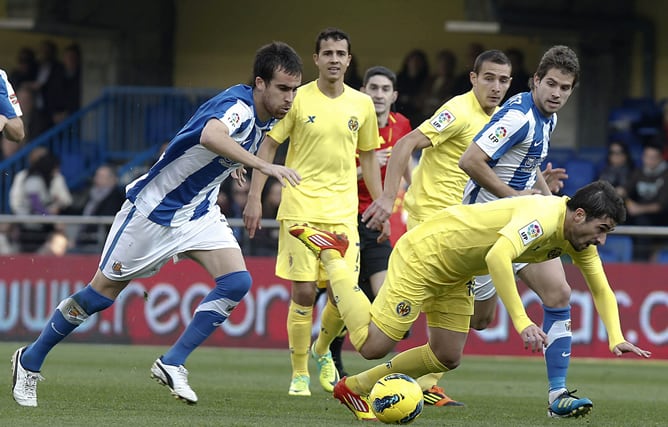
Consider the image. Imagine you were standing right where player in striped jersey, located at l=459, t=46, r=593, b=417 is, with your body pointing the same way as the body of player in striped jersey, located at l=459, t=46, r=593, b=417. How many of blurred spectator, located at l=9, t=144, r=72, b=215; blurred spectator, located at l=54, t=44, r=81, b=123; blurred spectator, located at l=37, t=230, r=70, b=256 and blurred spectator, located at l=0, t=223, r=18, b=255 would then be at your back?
4

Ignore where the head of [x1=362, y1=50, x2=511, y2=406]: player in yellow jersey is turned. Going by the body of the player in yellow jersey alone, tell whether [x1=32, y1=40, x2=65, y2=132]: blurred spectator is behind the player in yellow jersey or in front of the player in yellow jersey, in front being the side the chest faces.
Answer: behind

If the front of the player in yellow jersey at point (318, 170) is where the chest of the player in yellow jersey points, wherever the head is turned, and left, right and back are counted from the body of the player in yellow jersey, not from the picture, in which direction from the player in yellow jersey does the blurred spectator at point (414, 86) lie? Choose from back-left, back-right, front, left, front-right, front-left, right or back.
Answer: back

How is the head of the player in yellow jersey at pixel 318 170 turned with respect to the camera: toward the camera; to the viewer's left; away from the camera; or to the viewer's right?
toward the camera

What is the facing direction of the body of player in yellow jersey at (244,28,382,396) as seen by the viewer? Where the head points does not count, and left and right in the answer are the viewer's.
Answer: facing the viewer

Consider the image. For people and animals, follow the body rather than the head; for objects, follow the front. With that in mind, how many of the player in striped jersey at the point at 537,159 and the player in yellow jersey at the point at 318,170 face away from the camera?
0

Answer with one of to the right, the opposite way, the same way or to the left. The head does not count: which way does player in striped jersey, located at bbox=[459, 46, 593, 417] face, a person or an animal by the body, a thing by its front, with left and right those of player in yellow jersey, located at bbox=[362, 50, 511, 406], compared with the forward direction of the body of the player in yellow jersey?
the same way

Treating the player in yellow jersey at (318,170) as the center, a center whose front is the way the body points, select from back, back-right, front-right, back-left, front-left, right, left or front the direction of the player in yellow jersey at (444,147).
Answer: left

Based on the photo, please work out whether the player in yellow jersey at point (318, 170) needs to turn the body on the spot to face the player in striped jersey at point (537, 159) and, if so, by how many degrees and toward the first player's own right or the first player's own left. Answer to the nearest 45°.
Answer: approximately 45° to the first player's own left

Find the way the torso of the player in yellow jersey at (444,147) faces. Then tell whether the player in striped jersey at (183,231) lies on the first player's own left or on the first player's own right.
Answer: on the first player's own right

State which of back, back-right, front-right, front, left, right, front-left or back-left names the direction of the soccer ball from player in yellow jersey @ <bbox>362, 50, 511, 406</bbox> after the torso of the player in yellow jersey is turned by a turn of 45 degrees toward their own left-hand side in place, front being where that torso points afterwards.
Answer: right
